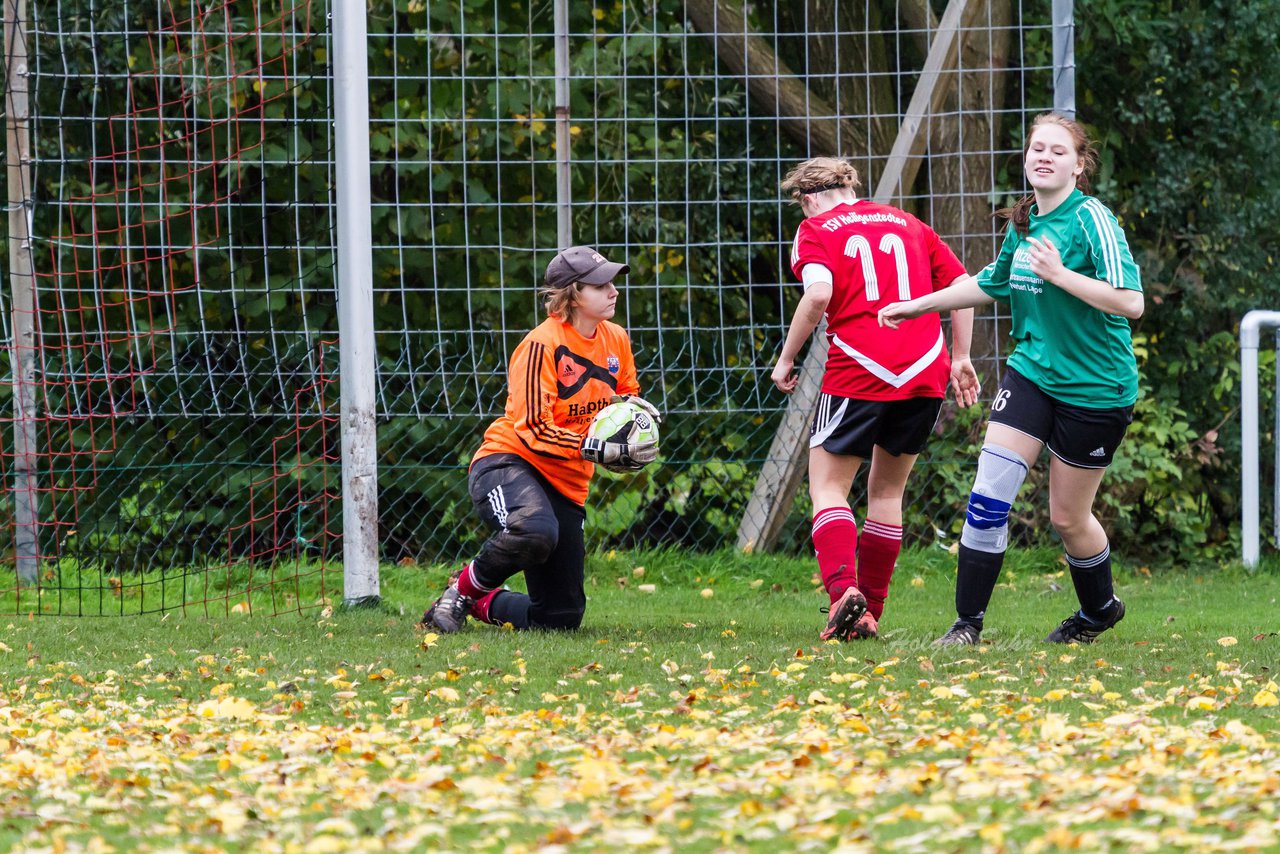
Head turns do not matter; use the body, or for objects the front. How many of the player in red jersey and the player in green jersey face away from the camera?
1

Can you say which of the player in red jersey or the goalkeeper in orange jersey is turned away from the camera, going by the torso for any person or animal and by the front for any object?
the player in red jersey

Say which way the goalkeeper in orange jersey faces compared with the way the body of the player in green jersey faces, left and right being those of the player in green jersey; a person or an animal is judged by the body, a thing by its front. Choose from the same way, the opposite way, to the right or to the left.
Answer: to the left

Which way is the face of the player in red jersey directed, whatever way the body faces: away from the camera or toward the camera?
away from the camera

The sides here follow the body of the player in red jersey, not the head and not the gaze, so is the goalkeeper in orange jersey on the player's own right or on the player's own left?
on the player's own left

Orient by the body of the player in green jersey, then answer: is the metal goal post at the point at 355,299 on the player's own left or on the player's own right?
on the player's own right

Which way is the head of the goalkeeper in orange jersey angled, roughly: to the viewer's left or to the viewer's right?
to the viewer's right

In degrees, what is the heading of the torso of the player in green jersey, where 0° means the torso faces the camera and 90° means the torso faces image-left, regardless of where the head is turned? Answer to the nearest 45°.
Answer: approximately 45°

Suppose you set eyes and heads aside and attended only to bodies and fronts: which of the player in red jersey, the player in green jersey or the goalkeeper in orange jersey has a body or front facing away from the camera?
the player in red jersey

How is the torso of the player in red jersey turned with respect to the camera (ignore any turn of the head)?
away from the camera

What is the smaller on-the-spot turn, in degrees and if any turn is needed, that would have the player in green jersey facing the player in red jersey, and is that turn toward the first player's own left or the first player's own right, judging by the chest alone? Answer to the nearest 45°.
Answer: approximately 90° to the first player's own right

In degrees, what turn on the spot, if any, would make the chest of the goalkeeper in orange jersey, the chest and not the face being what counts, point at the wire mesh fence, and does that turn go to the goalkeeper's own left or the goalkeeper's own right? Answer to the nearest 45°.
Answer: approximately 135° to the goalkeeper's own left
